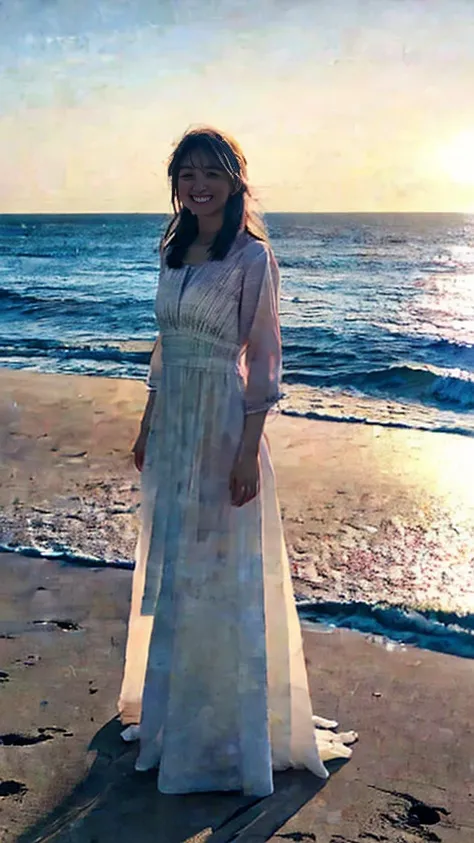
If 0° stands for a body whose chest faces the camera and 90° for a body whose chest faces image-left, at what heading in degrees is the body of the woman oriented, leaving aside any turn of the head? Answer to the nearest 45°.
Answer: approximately 45°

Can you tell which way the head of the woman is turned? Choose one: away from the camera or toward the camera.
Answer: toward the camera
